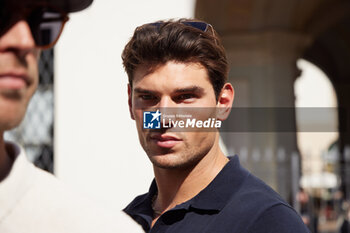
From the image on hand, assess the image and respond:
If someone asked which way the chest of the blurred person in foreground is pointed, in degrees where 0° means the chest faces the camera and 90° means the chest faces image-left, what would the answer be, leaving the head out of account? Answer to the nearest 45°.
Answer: approximately 315°

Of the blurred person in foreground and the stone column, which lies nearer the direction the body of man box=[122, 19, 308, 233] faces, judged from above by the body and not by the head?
the blurred person in foreground

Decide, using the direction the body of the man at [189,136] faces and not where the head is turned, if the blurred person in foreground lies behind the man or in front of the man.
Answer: in front

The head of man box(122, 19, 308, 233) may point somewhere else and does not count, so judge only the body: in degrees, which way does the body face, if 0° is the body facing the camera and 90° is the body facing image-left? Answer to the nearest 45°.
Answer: approximately 45°

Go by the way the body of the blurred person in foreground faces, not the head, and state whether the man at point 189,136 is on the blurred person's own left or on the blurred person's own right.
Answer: on the blurred person's own left

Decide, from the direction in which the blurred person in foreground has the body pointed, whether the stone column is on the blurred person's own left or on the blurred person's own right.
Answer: on the blurred person's own left

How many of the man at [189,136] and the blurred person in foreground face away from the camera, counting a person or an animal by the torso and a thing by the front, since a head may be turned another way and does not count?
0
